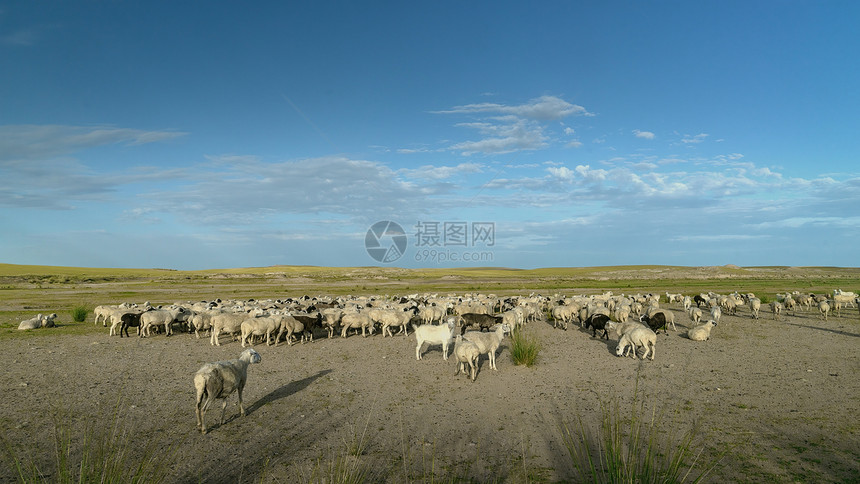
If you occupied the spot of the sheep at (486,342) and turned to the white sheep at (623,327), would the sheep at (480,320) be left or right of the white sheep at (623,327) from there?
left

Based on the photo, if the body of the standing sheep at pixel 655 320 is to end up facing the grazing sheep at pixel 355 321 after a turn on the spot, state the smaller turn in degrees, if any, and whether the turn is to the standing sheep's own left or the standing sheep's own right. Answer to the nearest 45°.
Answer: approximately 45° to the standing sheep's own left
